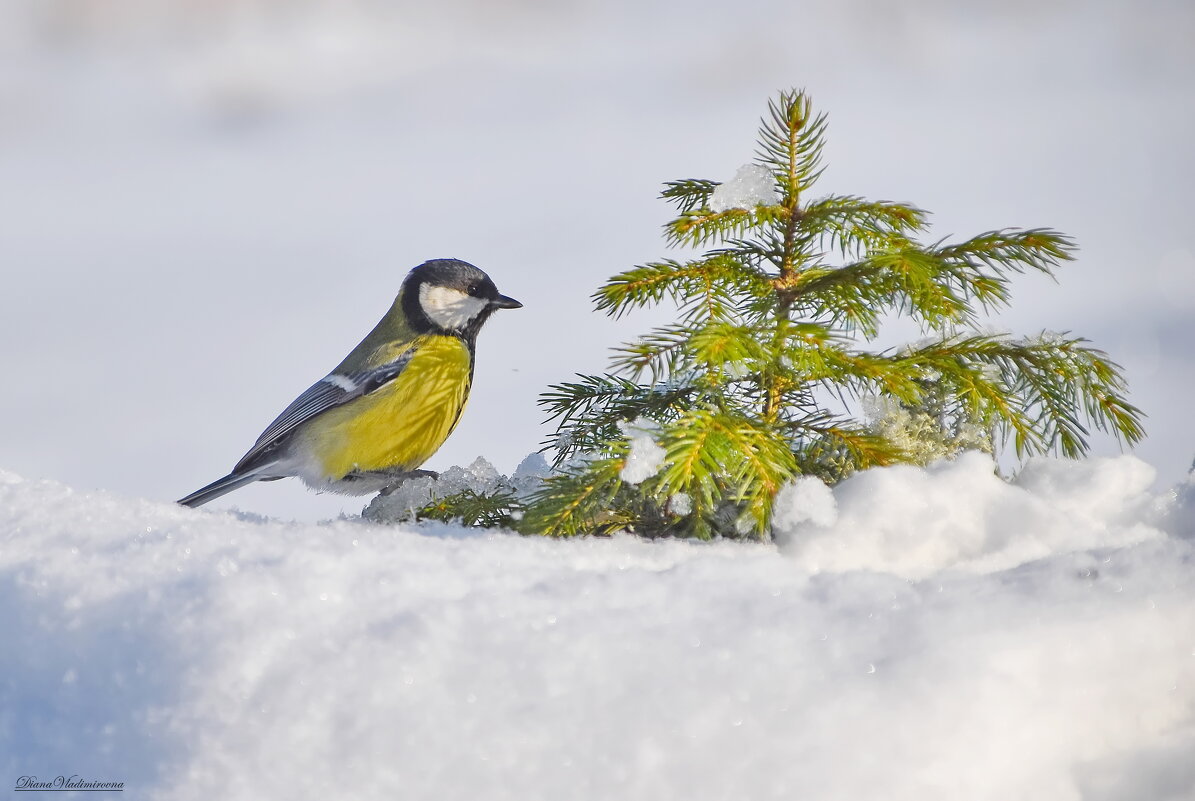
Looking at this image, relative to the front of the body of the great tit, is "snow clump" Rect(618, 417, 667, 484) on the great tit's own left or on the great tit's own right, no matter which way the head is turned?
on the great tit's own right

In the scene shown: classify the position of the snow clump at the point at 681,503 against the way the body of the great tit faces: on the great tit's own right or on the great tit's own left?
on the great tit's own right

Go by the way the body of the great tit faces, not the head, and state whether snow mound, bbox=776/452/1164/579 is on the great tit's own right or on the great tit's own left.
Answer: on the great tit's own right

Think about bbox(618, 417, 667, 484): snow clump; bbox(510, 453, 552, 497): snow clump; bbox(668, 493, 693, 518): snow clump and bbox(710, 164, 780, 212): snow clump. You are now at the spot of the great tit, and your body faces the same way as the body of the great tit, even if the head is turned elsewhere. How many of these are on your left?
0

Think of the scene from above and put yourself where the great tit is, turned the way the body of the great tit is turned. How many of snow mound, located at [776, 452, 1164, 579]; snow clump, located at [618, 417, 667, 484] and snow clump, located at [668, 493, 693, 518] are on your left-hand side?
0

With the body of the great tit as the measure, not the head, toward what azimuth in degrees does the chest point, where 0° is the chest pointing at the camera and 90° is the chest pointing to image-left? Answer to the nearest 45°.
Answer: approximately 270°
